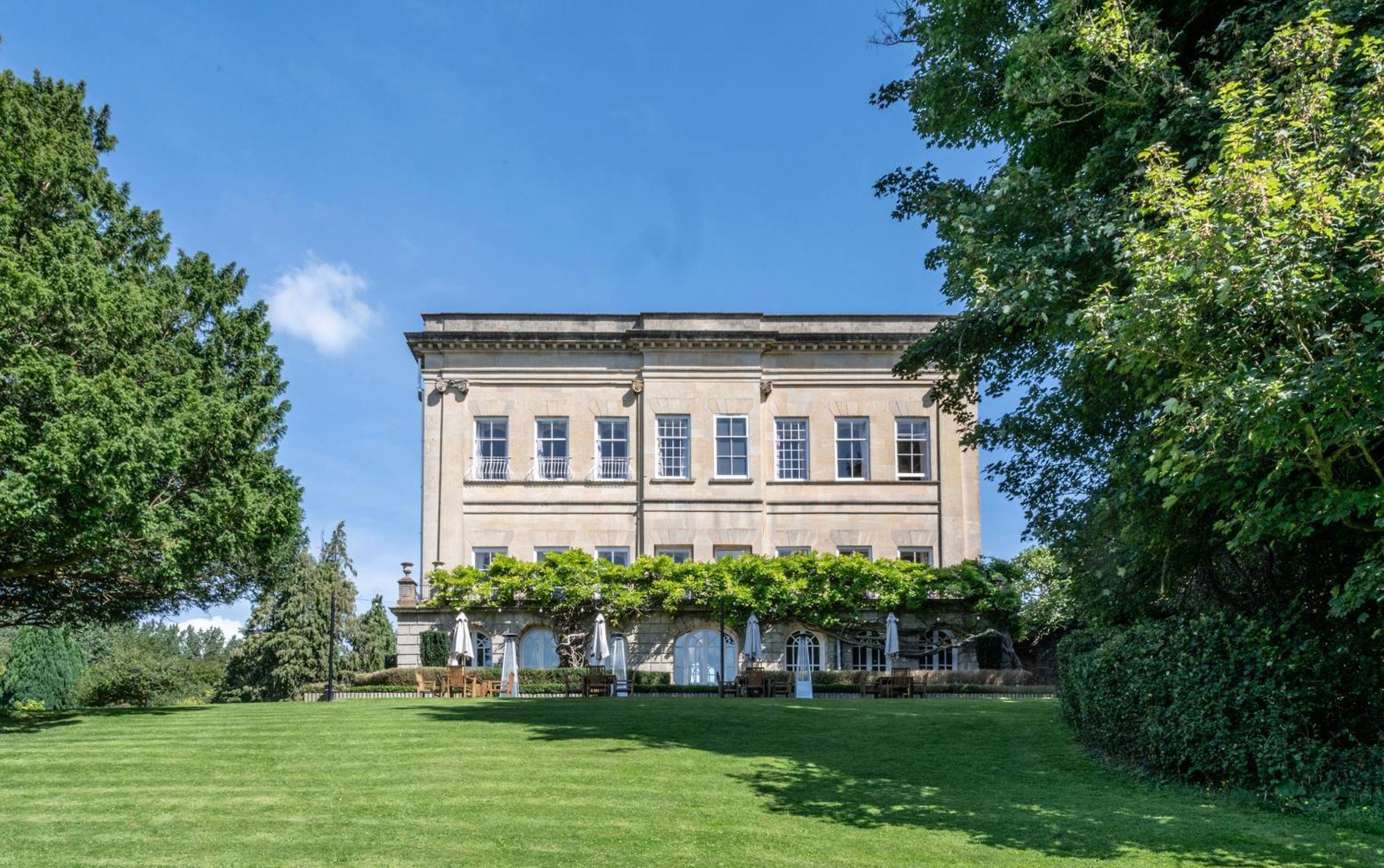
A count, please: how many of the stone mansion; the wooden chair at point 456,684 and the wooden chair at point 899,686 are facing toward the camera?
1

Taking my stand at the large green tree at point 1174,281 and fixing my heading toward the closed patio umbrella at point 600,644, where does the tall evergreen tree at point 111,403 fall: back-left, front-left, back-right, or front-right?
front-left

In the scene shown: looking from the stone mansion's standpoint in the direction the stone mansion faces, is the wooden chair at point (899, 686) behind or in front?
in front

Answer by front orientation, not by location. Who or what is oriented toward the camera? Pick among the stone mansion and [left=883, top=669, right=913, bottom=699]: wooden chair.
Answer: the stone mansion

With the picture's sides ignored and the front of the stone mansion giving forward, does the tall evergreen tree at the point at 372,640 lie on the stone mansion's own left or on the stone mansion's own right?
on the stone mansion's own right

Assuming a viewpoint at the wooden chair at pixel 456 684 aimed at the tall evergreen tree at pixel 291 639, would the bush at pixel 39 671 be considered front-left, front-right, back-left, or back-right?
front-left

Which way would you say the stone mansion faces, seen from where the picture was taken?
facing the viewer

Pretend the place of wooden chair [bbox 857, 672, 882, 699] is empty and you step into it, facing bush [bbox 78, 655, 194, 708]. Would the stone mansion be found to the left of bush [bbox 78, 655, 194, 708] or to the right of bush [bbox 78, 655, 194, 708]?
right
